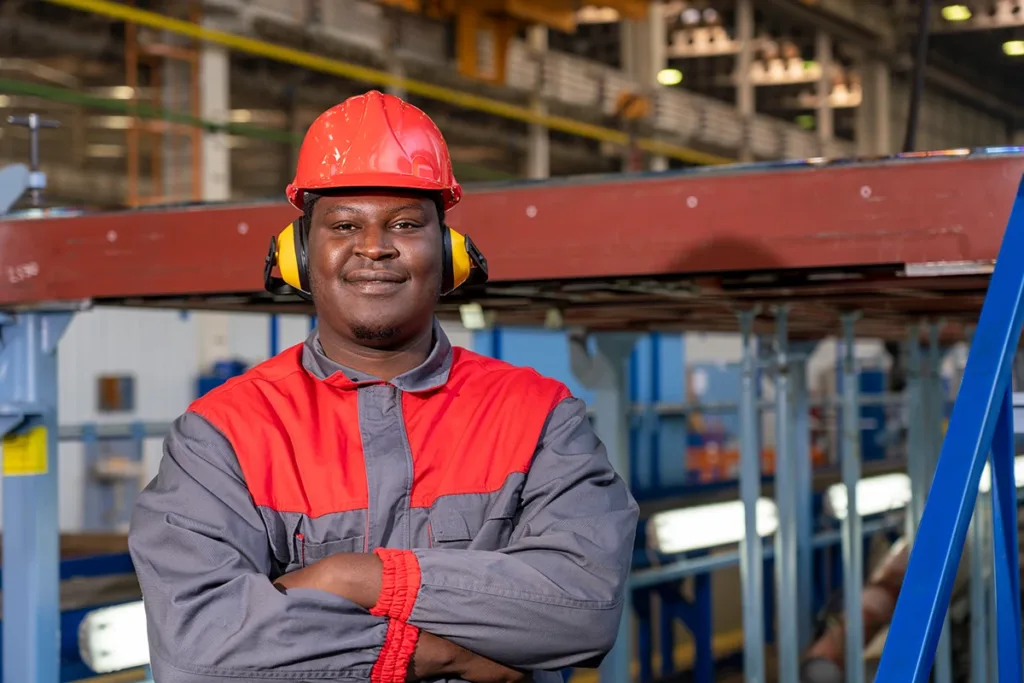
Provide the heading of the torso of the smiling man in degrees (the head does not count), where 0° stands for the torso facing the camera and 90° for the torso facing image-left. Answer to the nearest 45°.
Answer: approximately 0°

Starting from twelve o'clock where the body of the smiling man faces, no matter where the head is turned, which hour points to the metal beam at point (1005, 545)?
The metal beam is roughly at 9 o'clock from the smiling man.

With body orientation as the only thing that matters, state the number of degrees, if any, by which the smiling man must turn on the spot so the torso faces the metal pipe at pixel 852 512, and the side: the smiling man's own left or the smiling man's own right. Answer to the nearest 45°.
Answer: approximately 135° to the smiling man's own left

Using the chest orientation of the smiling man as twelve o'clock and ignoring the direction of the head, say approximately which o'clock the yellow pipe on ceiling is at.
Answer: The yellow pipe on ceiling is roughly at 6 o'clock from the smiling man.

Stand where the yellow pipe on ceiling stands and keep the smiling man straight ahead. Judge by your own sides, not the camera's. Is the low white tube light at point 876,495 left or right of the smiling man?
left

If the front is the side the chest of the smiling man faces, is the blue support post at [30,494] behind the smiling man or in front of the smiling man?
behind

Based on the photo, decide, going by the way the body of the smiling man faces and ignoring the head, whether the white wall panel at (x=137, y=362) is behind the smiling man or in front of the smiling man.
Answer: behind

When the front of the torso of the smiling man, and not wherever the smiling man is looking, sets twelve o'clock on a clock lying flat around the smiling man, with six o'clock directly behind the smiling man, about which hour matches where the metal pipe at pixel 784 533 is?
The metal pipe is roughly at 7 o'clock from the smiling man.

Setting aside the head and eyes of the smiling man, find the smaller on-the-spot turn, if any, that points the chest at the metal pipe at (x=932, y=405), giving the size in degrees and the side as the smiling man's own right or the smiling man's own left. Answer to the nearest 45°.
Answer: approximately 135° to the smiling man's own left
